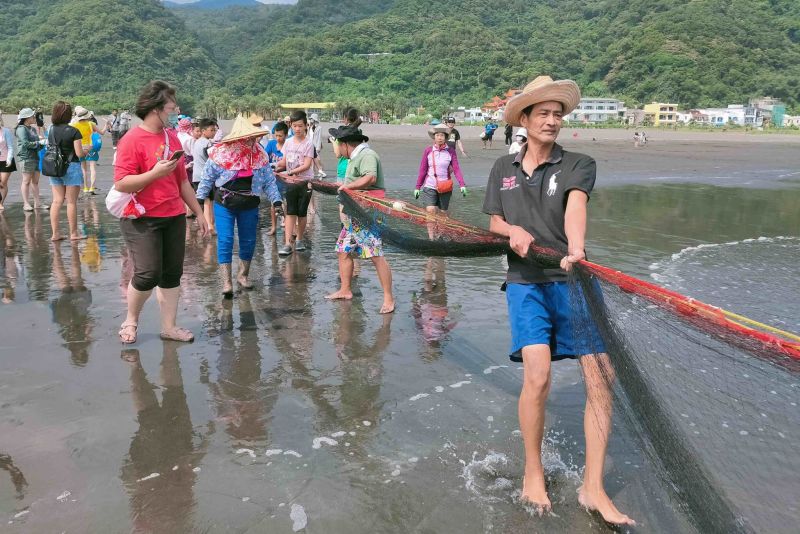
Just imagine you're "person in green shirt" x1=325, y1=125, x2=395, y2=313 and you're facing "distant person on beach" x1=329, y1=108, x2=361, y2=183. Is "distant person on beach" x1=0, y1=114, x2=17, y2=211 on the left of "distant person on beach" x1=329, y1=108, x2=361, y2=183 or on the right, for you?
left

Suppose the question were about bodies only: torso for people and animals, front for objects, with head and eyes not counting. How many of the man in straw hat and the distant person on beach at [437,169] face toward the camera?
2

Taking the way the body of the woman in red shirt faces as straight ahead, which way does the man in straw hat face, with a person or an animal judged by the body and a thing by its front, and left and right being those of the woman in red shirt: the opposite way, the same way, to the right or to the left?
to the right

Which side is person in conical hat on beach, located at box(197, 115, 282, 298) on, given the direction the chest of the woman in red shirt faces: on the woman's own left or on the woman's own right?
on the woman's own left

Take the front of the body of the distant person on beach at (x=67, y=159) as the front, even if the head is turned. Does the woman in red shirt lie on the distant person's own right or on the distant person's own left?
on the distant person's own right

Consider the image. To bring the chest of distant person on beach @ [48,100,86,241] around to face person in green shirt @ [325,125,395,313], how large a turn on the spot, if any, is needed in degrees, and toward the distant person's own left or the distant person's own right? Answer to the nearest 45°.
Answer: approximately 90° to the distant person's own right

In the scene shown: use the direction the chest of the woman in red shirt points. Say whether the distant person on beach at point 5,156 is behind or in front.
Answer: behind

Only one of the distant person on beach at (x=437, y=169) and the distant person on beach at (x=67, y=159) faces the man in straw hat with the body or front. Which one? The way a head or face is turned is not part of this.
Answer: the distant person on beach at (x=437, y=169)
